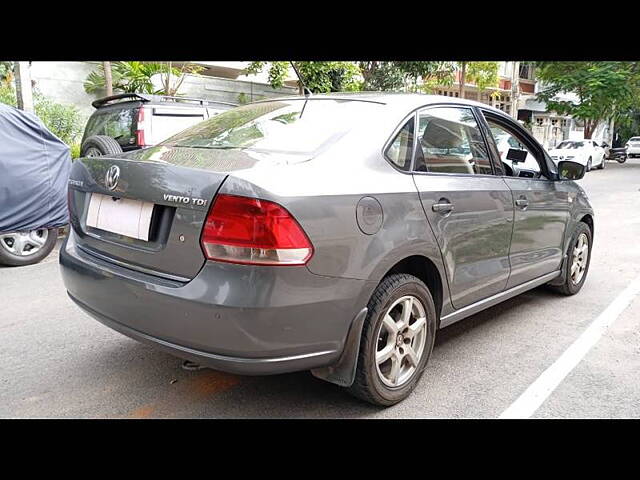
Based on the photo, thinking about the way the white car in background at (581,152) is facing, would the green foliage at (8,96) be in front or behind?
in front

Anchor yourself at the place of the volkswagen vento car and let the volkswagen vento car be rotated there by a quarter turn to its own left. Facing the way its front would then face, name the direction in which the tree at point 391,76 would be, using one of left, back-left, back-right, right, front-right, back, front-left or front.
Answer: front-right

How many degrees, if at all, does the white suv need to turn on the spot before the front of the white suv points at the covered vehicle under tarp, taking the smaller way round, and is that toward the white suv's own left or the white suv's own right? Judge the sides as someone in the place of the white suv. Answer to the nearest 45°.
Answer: approximately 180°

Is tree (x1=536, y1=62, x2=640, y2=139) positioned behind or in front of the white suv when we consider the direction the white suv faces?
in front

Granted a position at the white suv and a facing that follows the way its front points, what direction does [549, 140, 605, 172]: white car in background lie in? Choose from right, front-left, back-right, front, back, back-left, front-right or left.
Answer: front

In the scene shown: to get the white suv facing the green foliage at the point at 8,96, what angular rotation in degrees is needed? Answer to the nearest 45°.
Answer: approximately 90° to its left

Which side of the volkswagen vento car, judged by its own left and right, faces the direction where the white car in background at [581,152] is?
front

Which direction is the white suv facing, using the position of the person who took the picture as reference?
facing away from the viewer and to the right of the viewer

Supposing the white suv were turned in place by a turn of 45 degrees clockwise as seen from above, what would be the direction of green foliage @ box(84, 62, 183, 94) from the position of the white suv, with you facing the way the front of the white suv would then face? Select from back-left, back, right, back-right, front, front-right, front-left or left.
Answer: left

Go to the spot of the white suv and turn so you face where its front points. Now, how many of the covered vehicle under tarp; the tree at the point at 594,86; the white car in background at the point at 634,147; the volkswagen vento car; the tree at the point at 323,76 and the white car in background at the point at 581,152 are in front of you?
4

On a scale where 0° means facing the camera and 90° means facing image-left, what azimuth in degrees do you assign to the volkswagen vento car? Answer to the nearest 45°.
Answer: approximately 225°

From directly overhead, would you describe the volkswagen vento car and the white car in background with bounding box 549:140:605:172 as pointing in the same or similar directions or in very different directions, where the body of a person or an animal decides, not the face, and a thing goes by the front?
very different directions

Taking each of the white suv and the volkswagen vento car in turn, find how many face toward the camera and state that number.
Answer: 0

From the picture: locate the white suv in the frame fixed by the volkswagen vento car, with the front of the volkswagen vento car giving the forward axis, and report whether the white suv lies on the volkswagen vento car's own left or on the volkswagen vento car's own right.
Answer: on the volkswagen vento car's own left

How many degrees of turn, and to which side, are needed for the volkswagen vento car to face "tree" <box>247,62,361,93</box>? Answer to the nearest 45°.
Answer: approximately 45° to its left

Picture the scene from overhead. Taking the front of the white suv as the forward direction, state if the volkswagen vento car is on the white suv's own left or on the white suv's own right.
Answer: on the white suv's own right

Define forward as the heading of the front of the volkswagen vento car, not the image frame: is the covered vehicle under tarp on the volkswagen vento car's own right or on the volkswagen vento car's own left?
on the volkswagen vento car's own left

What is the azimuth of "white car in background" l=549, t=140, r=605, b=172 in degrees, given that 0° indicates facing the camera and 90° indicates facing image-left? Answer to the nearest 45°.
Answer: approximately 45°
